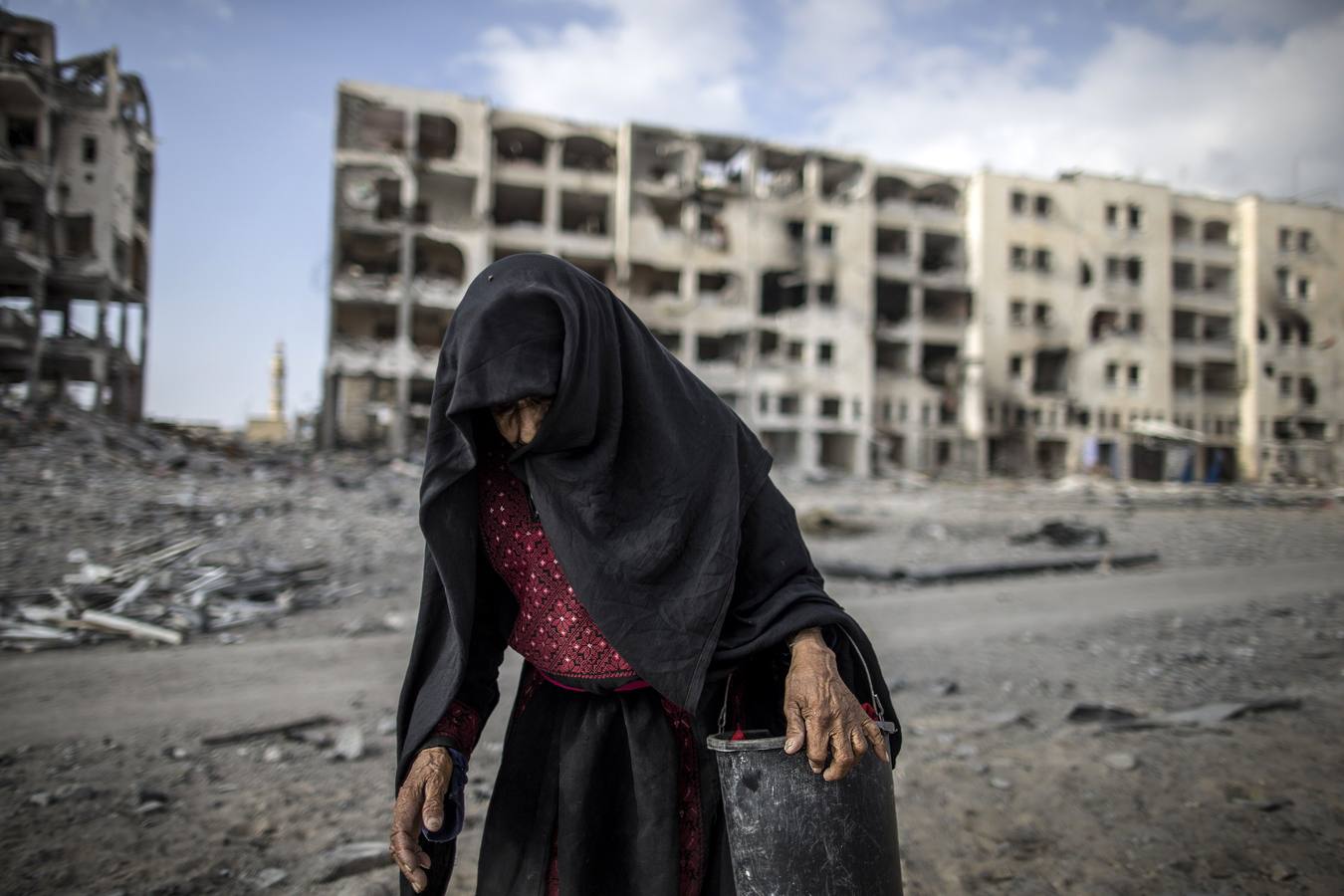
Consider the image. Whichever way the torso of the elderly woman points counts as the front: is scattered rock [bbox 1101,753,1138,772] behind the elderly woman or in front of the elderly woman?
behind

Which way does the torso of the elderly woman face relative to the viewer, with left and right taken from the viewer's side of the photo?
facing the viewer and to the left of the viewer

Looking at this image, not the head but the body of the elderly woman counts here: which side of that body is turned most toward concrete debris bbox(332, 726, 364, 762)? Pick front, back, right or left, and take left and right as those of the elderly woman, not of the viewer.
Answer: right

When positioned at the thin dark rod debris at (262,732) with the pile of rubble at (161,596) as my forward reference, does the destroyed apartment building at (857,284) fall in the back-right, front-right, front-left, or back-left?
front-right

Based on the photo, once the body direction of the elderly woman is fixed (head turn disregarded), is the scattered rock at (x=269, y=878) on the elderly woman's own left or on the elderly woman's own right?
on the elderly woman's own right

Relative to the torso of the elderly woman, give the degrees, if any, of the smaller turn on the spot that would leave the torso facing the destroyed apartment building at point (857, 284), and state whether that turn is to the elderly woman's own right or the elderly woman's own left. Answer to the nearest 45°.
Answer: approximately 135° to the elderly woman's own right

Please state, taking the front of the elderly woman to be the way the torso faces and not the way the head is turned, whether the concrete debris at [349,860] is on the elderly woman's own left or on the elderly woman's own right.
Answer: on the elderly woman's own right
